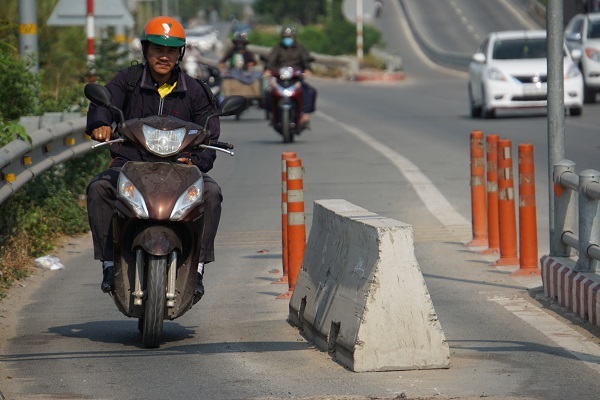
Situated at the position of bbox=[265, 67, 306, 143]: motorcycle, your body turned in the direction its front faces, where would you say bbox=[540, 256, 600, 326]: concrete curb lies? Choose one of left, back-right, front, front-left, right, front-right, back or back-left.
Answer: front

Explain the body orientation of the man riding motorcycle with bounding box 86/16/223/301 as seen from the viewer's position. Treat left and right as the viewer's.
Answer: facing the viewer

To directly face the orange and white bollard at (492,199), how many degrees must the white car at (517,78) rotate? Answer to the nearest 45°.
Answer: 0° — it already faces it

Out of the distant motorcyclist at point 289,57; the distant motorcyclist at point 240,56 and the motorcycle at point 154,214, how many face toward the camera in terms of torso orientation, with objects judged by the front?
3

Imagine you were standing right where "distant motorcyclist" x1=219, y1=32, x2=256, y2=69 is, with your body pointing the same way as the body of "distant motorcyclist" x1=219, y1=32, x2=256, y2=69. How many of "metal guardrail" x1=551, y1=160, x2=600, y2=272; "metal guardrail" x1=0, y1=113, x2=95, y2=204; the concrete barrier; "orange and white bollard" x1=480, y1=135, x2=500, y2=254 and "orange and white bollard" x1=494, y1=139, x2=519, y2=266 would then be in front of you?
5

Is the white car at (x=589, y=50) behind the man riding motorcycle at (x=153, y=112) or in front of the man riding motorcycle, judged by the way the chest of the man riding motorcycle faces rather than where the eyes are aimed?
behind

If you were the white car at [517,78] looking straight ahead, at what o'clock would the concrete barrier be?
The concrete barrier is roughly at 12 o'clock from the white car.

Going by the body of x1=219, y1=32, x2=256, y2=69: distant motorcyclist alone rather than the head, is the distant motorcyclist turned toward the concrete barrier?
yes

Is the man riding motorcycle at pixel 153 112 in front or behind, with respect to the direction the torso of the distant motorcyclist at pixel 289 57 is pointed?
in front

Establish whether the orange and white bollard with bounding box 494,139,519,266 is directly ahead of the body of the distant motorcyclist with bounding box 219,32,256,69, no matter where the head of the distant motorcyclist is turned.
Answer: yes

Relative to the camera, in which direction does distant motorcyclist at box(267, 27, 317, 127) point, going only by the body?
toward the camera

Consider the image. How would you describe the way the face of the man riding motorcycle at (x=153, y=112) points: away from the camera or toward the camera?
toward the camera

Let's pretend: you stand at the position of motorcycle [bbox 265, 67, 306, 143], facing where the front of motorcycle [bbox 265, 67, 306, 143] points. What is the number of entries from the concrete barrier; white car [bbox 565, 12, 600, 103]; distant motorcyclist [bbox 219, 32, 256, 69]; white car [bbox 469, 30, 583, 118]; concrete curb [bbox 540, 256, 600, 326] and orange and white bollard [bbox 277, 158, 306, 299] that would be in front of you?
3

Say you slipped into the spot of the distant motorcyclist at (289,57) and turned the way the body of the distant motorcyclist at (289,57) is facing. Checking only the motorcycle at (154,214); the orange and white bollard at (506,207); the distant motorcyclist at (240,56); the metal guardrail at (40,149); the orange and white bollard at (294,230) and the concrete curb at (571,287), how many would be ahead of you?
5

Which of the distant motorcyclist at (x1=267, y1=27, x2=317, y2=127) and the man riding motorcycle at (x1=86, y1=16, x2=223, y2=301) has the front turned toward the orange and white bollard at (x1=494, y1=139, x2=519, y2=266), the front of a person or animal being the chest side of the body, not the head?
the distant motorcyclist

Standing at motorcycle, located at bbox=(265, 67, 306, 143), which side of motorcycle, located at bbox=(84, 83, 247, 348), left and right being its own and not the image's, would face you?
back
